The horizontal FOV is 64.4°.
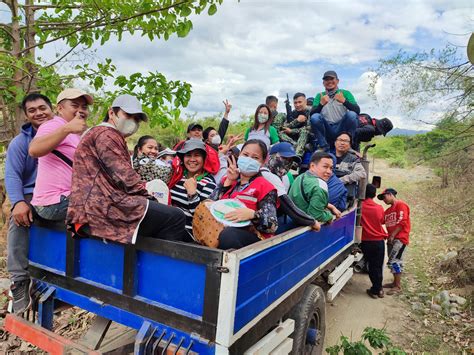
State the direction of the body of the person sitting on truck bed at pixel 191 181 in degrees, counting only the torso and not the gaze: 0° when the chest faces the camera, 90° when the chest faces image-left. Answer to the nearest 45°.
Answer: approximately 0°

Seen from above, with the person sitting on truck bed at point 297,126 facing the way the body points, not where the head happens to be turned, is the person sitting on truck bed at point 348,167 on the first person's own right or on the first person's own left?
on the first person's own left

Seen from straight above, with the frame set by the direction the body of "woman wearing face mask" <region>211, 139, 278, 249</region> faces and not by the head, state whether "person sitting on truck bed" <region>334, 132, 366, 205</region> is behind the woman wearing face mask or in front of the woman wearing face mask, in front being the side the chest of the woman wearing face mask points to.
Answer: behind

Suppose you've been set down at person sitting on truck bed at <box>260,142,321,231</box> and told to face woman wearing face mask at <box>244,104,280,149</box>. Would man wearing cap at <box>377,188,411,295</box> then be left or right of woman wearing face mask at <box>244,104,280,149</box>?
right

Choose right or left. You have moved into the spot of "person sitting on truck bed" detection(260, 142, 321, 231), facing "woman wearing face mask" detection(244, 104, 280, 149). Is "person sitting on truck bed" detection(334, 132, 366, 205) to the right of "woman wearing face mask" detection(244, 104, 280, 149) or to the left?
right

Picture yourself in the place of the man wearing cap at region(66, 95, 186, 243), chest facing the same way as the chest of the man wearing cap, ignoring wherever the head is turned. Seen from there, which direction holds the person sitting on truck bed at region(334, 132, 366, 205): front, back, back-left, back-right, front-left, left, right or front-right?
front-left

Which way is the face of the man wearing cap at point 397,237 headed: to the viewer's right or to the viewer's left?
to the viewer's left

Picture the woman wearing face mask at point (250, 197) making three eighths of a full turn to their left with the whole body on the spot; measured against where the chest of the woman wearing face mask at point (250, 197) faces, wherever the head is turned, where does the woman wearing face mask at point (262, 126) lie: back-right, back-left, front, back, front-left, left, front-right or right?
left

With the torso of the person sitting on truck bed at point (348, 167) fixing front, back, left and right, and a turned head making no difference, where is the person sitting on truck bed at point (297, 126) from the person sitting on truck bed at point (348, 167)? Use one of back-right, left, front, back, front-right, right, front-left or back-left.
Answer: right

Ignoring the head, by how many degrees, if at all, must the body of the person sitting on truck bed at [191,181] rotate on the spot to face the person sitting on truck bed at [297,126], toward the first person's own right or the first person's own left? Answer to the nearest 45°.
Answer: approximately 135° to the first person's own left

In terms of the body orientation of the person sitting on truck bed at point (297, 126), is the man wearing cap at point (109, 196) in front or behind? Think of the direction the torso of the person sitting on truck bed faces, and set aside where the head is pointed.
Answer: in front
